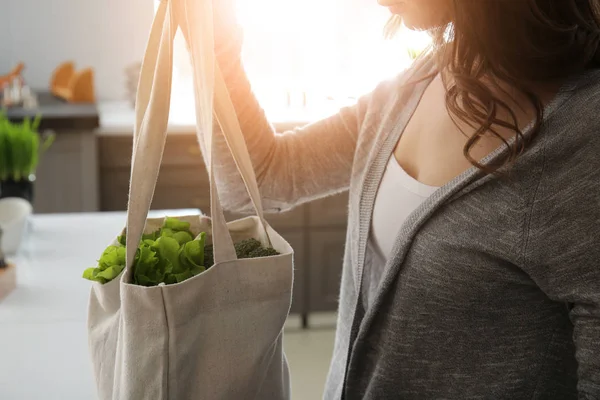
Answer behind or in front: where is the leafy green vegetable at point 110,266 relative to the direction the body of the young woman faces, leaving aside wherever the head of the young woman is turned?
in front

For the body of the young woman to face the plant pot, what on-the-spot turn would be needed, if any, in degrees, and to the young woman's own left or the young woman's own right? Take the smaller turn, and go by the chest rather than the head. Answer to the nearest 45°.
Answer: approximately 90° to the young woman's own right

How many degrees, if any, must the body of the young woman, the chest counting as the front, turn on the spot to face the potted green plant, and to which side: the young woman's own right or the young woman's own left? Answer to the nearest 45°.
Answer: approximately 90° to the young woman's own right

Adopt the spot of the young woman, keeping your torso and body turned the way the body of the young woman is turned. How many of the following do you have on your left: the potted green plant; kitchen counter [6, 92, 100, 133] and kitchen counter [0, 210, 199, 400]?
0

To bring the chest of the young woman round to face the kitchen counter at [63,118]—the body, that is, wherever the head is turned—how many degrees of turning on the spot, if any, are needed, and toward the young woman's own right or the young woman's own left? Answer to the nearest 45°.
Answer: approximately 90° to the young woman's own right

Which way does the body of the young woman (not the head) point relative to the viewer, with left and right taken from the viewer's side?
facing the viewer and to the left of the viewer

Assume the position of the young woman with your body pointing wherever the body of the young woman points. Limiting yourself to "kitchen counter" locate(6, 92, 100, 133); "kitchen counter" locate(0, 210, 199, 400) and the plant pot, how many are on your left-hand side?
0

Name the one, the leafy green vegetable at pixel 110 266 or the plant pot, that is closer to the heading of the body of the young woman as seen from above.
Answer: the leafy green vegetable
